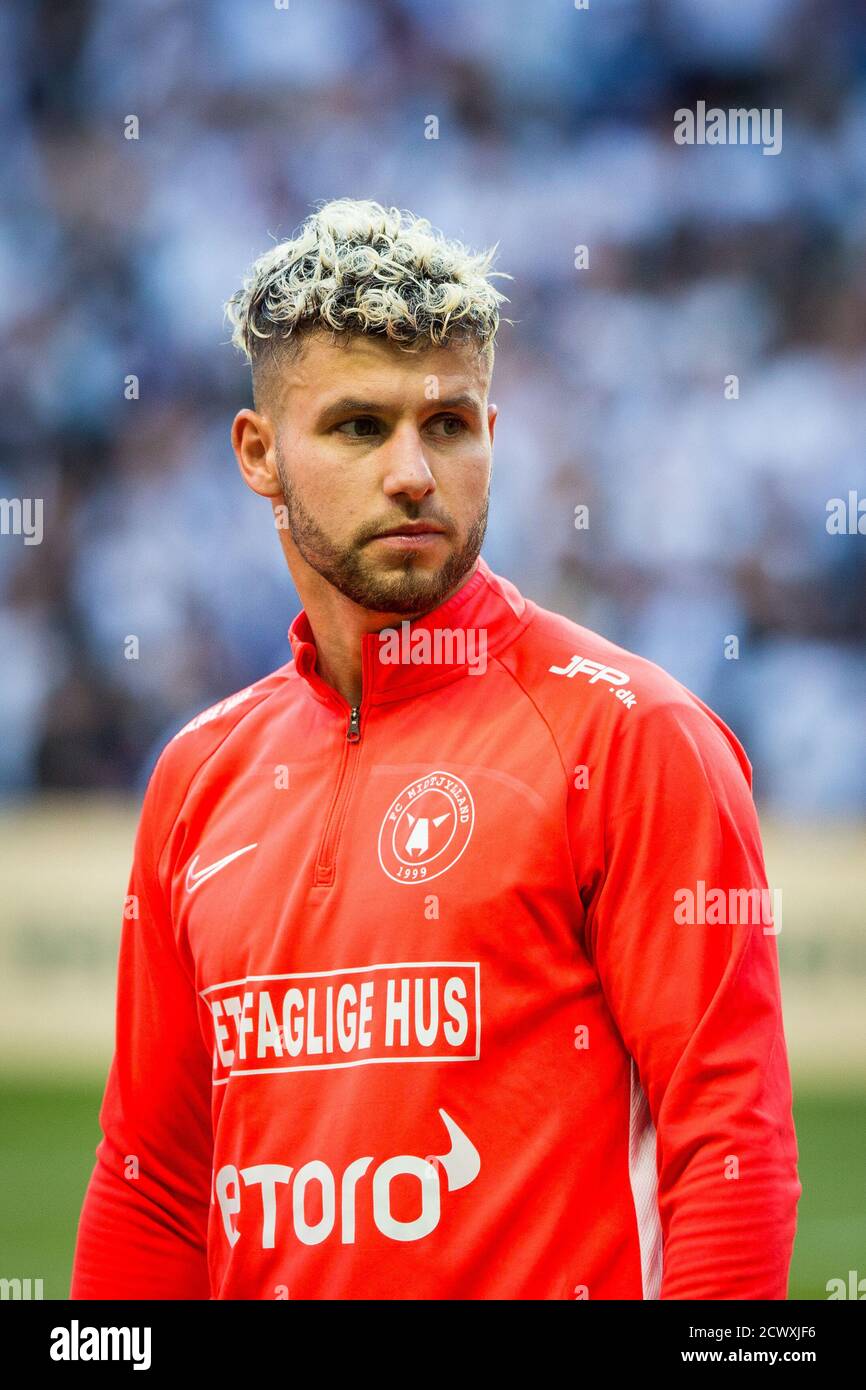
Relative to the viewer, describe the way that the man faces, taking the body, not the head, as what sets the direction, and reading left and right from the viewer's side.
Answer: facing the viewer and to the left of the viewer

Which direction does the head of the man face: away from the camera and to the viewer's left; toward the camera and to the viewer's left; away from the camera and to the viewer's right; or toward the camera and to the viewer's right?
toward the camera and to the viewer's right
